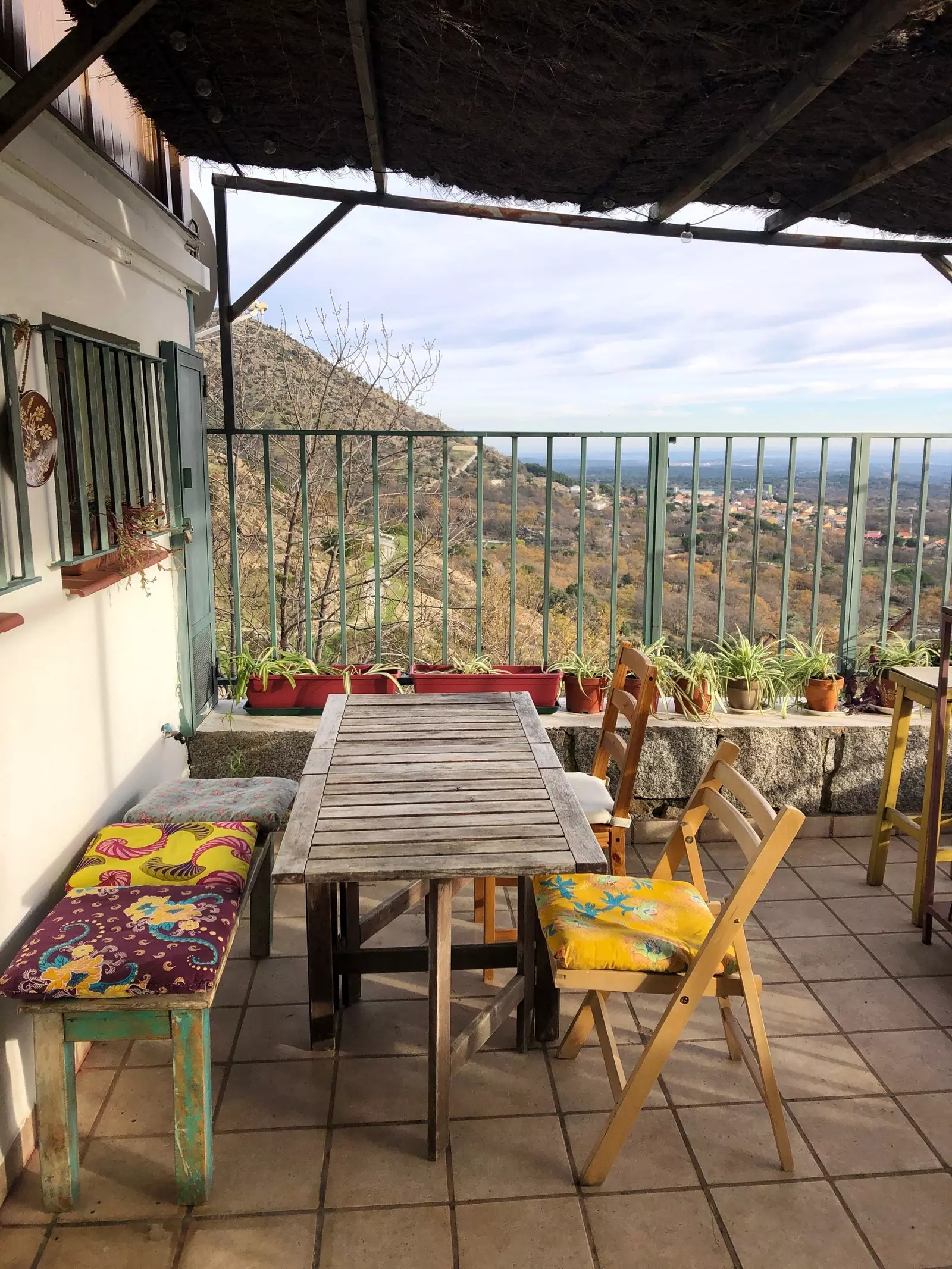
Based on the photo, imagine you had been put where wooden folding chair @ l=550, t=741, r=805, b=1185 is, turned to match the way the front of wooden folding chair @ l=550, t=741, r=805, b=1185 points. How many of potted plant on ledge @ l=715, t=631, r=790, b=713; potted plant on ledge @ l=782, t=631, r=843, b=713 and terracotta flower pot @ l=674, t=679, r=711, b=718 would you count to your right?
3

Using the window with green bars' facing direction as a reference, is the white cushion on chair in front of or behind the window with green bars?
in front

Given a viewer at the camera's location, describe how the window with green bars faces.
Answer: facing the viewer and to the right of the viewer

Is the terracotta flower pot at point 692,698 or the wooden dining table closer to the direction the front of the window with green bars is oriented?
the wooden dining table

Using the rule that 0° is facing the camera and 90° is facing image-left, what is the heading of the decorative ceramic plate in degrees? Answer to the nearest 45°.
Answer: approximately 315°

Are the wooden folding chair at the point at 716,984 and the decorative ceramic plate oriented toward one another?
yes

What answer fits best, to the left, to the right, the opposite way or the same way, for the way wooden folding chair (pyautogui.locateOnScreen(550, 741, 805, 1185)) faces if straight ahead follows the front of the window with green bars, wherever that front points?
the opposite way

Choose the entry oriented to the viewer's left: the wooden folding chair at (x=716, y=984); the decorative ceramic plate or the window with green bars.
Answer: the wooden folding chair

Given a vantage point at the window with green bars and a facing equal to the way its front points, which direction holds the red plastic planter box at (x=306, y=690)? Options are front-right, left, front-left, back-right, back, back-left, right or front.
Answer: left

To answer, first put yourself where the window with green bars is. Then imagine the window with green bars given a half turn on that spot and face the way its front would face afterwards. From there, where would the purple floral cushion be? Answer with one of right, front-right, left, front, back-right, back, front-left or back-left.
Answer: back-left

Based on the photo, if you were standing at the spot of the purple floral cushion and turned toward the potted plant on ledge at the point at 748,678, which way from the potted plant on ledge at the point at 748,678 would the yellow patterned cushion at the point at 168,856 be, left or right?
left

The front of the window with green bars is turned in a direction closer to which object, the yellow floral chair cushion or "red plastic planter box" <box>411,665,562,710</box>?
the yellow floral chair cushion

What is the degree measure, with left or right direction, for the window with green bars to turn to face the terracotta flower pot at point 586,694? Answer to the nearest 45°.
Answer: approximately 45° to its left

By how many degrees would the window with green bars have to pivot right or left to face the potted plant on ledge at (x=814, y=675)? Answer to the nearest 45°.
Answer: approximately 45° to its left

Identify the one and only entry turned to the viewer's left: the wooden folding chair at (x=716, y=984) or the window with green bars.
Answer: the wooden folding chair

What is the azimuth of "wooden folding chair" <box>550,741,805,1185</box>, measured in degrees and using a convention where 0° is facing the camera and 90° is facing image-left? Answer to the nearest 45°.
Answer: approximately 90°
